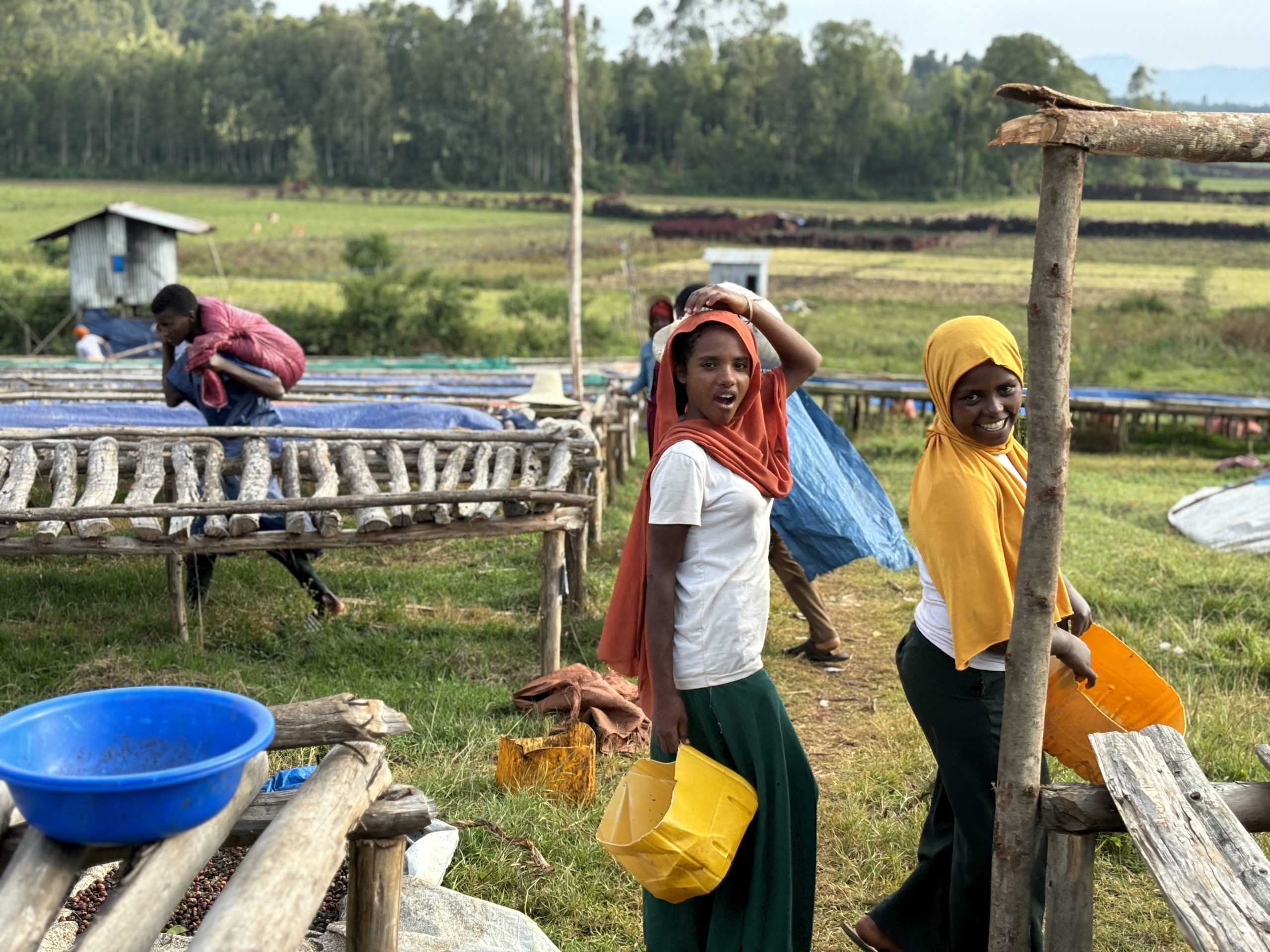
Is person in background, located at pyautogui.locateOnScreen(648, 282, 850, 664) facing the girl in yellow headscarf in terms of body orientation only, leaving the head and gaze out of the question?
no

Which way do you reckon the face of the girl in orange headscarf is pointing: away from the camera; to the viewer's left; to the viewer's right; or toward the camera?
toward the camera

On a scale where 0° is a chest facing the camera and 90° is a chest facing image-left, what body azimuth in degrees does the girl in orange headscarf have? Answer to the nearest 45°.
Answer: approximately 315°

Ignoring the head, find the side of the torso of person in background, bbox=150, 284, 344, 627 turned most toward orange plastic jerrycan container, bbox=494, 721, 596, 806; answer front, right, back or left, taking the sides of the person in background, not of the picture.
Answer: left

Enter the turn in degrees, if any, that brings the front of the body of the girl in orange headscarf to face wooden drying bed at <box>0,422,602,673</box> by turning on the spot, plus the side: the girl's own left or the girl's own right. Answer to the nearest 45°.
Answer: approximately 180°

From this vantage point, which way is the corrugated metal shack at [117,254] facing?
toward the camera

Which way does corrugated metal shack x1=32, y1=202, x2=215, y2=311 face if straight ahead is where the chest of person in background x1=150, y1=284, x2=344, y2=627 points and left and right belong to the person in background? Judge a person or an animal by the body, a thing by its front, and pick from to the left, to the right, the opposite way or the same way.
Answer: to the left

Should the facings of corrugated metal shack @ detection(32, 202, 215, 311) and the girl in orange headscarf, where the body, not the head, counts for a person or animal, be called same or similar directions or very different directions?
same or similar directions

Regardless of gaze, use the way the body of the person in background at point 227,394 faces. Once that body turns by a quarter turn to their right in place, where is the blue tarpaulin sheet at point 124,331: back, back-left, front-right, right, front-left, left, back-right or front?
front

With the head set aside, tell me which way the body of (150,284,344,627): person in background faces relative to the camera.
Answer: to the viewer's left

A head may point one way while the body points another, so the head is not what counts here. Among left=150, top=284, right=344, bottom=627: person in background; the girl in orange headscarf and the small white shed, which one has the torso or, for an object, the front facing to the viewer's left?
the person in background

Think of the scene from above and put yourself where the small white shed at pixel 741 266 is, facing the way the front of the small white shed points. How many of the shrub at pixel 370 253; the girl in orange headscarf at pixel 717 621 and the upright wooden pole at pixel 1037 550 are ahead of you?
2

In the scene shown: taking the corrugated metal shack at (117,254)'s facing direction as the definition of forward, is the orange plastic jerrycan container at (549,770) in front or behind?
in front

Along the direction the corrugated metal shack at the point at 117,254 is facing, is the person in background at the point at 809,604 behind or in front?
in front

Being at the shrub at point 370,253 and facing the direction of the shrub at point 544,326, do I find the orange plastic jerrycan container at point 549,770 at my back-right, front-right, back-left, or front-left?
front-right
